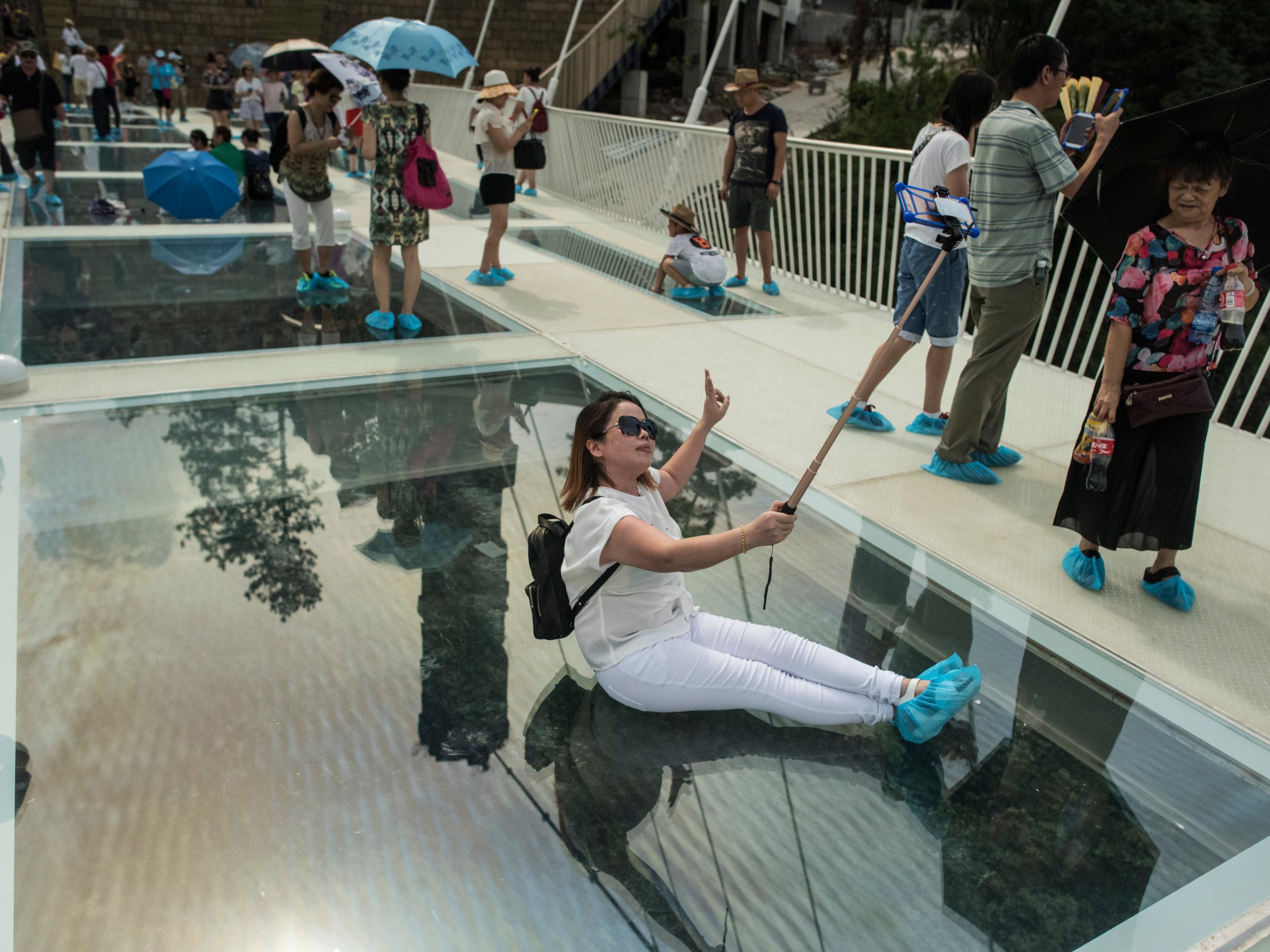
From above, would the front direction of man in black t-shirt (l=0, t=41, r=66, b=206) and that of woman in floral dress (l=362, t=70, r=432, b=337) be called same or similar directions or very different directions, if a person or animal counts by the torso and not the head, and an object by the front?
very different directions

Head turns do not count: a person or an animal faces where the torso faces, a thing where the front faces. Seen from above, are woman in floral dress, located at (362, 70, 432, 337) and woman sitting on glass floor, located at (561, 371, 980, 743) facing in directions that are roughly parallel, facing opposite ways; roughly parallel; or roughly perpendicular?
roughly perpendicular

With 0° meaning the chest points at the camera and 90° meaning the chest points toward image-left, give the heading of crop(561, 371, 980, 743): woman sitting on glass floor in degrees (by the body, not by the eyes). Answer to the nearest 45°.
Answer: approximately 270°

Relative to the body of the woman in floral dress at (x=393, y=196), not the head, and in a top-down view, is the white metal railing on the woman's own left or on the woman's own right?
on the woman's own right

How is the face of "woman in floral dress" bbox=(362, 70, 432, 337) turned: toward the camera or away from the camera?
away from the camera

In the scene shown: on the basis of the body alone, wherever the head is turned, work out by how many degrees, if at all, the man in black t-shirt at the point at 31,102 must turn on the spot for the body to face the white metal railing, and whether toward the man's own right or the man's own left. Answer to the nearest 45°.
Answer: approximately 45° to the man's own left

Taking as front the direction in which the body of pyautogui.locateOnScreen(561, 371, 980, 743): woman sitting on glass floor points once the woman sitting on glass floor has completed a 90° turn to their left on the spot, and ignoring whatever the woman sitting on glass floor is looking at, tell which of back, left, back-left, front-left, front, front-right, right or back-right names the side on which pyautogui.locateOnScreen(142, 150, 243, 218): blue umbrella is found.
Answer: front-left

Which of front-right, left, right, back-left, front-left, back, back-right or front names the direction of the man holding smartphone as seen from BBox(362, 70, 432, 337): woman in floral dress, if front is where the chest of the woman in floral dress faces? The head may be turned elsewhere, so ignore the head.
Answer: back-right

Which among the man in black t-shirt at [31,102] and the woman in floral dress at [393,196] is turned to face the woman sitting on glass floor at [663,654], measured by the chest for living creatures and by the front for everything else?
the man in black t-shirt

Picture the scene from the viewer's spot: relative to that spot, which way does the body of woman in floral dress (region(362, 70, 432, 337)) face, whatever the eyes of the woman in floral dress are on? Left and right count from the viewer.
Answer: facing away from the viewer

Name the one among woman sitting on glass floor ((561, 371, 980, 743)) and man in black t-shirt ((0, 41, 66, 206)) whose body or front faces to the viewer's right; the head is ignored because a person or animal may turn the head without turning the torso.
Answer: the woman sitting on glass floor

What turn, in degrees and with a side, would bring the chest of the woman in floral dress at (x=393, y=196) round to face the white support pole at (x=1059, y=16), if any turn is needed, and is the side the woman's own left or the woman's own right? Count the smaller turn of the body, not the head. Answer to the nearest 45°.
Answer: approximately 90° to the woman's own right

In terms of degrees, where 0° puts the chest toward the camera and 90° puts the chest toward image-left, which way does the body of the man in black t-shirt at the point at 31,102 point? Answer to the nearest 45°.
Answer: approximately 0°

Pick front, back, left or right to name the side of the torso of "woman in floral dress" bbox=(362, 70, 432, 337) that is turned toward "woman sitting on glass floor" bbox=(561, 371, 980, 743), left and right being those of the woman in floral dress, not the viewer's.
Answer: back
